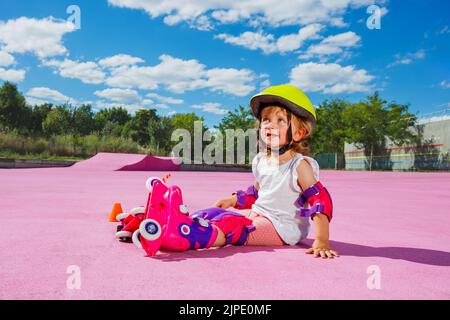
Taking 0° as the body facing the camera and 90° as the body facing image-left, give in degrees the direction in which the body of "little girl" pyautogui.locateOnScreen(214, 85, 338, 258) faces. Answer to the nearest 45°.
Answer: approximately 45°

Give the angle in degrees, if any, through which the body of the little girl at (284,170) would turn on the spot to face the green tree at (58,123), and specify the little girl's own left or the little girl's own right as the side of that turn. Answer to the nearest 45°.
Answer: approximately 90° to the little girl's own right

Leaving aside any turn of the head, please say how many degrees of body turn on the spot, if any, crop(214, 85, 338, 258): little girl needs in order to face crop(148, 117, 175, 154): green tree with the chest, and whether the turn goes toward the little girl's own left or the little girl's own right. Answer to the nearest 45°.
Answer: approximately 135° to the little girl's own right

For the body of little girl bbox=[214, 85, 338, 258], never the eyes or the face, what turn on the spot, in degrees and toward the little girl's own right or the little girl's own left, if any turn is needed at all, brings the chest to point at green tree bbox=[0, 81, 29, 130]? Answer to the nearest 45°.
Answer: approximately 90° to the little girl's own right

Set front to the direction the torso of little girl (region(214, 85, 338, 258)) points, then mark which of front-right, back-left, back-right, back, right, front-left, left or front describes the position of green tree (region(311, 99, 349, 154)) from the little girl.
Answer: back-right

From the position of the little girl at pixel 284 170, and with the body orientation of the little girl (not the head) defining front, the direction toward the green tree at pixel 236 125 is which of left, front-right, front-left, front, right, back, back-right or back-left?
back-right
